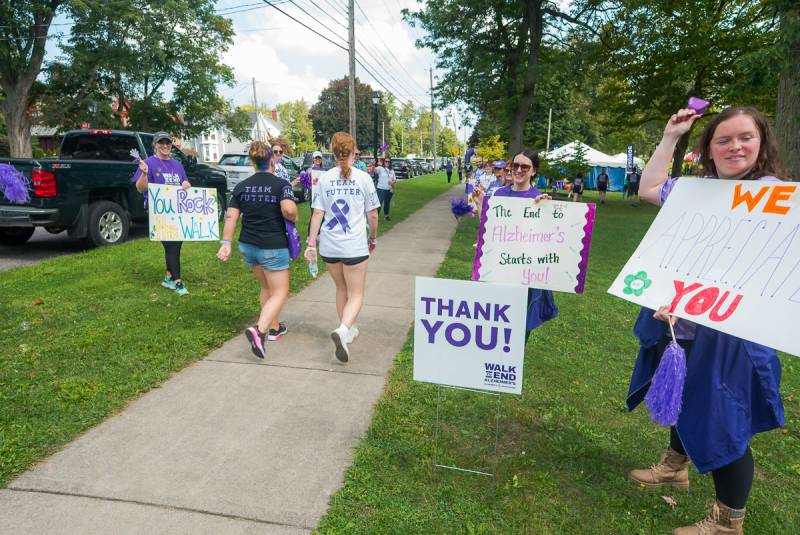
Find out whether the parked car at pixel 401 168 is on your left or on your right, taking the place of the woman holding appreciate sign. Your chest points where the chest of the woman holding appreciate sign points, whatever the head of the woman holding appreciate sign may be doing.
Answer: on your right

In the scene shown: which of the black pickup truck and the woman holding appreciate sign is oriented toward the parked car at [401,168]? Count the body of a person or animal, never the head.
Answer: the black pickup truck

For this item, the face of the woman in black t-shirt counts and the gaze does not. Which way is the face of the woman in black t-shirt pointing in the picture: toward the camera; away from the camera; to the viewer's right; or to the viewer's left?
away from the camera

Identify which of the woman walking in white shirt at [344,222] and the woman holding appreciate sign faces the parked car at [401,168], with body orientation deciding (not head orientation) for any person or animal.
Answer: the woman walking in white shirt

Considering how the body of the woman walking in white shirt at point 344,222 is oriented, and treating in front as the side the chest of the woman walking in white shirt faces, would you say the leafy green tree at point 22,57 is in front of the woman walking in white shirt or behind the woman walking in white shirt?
in front

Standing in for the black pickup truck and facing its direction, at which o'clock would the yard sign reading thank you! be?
The yard sign reading thank you! is roughly at 4 o'clock from the black pickup truck.

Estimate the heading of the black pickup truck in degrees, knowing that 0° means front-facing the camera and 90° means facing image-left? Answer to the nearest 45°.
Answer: approximately 225°

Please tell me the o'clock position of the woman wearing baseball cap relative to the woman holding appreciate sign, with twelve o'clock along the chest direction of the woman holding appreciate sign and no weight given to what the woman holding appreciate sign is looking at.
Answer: The woman wearing baseball cap is roughly at 2 o'clock from the woman holding appreciate sign.

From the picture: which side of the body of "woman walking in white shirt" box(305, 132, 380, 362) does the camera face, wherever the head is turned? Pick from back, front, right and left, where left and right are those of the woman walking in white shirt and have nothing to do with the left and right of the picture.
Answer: back

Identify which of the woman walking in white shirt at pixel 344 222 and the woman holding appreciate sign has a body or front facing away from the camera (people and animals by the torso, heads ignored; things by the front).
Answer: the woman walking in white shirt

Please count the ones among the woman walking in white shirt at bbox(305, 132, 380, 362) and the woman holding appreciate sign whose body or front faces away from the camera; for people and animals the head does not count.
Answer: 1

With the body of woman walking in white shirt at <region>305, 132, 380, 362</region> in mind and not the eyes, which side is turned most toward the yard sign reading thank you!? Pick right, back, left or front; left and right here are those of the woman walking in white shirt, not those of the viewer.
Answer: back
